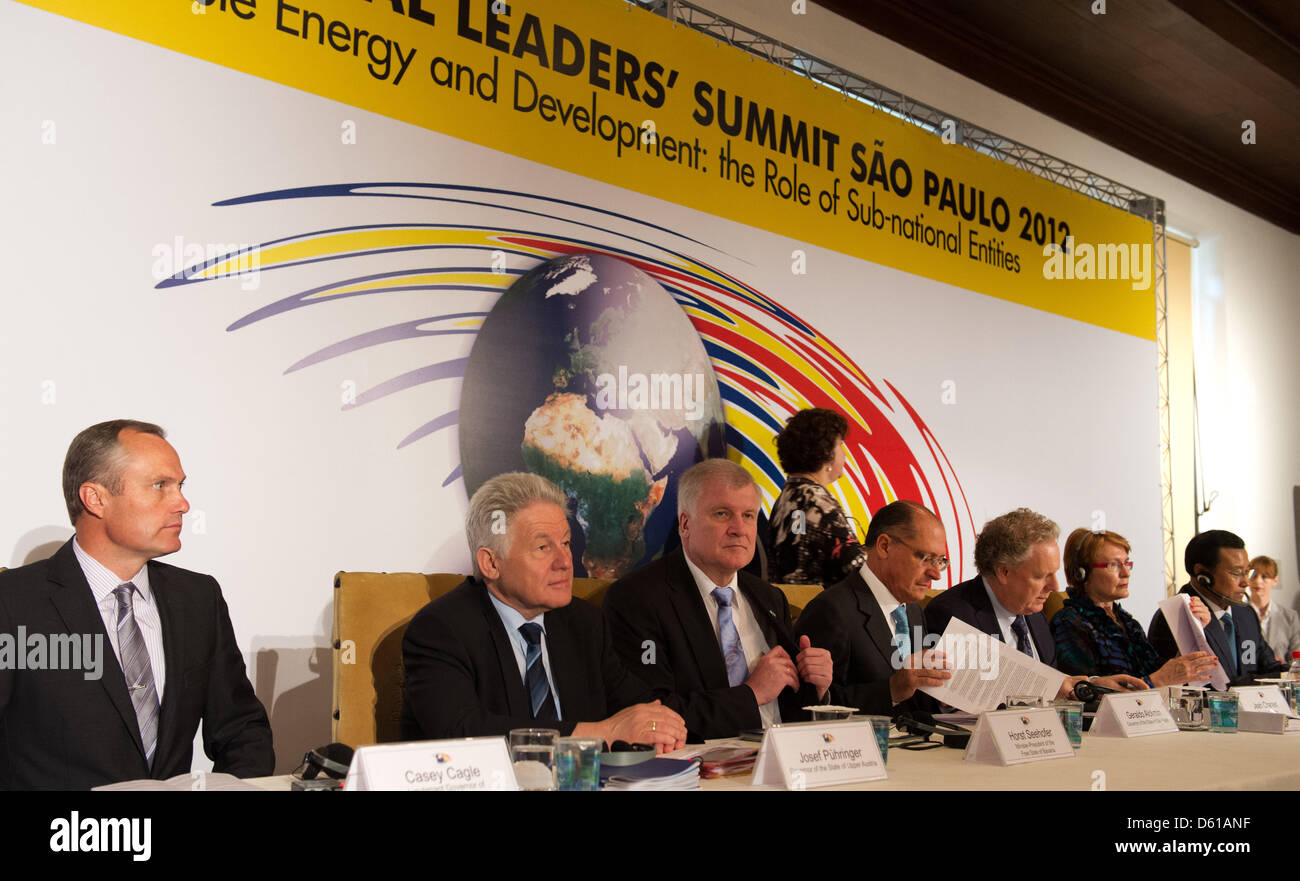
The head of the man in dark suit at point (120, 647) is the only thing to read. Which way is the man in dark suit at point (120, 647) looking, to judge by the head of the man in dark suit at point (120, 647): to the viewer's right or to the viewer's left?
to the viewer's right

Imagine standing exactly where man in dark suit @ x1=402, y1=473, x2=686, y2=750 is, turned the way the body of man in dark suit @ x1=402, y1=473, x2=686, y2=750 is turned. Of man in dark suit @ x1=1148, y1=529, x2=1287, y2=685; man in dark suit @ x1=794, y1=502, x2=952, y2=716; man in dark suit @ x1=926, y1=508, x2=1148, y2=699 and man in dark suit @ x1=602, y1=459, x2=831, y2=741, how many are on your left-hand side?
4

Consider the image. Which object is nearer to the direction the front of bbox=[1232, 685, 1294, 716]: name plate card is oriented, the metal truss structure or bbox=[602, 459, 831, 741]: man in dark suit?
the man in dark suit

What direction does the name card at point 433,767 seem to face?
toward the camera

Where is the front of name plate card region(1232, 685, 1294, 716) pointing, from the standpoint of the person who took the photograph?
facing the viewer

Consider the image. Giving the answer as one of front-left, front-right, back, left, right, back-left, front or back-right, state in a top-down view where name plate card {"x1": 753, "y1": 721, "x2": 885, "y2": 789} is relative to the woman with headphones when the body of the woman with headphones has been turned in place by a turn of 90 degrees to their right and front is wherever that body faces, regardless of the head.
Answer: front-left

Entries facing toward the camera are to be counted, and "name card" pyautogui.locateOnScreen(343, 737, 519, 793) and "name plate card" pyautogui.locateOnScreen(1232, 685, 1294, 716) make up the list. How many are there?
2

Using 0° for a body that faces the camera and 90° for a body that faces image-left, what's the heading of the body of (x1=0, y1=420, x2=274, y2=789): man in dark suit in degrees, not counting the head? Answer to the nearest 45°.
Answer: approximately 315°
